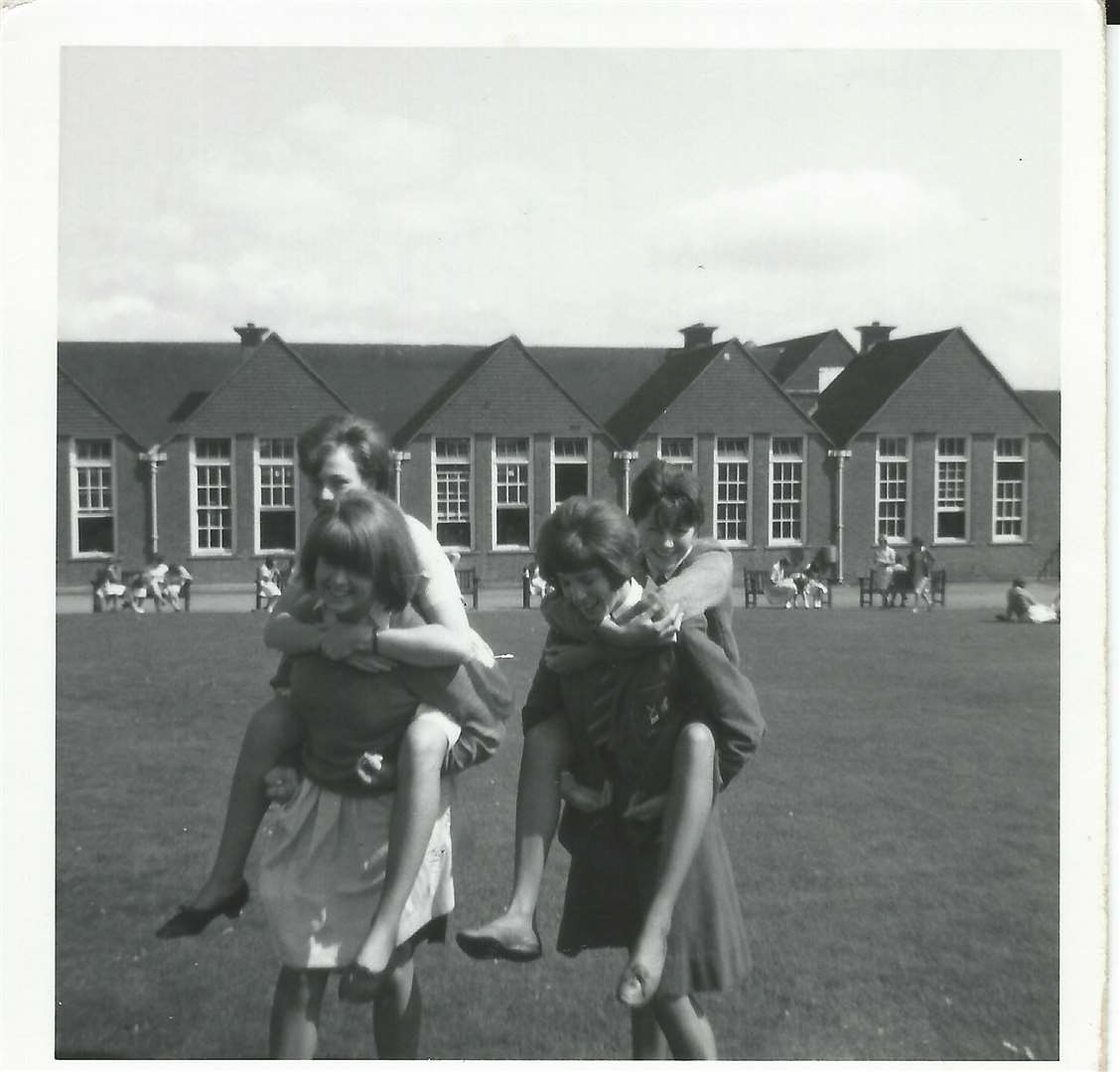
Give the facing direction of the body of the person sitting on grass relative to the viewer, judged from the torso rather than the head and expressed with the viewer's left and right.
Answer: facing to the right of the viewer

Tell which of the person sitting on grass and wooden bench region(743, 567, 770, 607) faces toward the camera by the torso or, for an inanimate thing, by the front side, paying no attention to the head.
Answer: the wooden bench

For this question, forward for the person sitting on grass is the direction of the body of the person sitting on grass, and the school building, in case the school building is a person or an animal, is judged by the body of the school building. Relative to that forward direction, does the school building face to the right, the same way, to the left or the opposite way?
to the right

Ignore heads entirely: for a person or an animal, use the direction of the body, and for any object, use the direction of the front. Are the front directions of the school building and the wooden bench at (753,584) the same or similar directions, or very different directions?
same or similar directions

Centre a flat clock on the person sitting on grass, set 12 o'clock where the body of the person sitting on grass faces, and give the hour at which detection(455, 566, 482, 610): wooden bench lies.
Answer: The wooden bench is roughly at 6 o'clock from the person sitting on grass.

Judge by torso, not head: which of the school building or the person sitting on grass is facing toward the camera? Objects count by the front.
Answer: the school building

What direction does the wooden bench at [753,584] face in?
toward the camera

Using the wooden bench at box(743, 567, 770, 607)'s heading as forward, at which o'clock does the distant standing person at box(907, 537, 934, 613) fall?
The distant standing person is roughly at 9 o'clock from the wooden bench.

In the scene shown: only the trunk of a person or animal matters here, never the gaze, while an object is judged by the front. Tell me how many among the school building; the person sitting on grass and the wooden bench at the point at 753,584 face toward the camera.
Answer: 2

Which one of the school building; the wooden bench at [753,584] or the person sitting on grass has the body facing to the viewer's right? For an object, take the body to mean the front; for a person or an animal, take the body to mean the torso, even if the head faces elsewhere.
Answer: the person sitting on grass

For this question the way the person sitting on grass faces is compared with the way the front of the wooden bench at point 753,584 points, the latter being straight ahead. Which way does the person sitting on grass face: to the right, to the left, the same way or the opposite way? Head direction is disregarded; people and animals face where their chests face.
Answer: to the left

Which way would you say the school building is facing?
toward the camera
